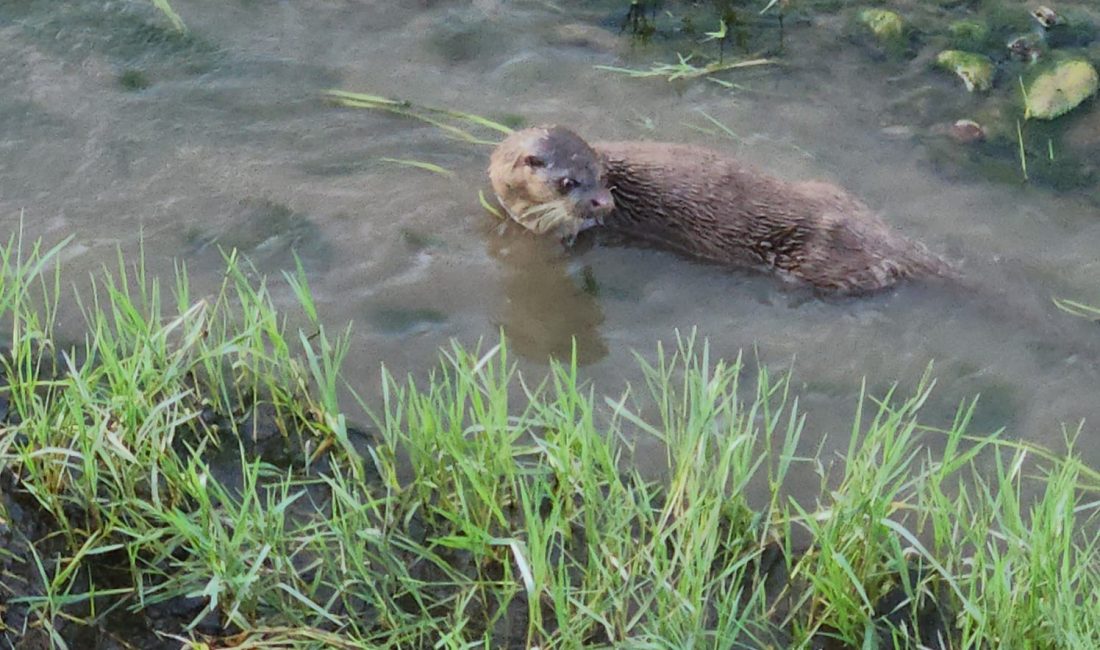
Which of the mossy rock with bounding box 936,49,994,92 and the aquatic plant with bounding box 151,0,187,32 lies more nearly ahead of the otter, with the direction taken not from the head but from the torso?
the aquatic plant

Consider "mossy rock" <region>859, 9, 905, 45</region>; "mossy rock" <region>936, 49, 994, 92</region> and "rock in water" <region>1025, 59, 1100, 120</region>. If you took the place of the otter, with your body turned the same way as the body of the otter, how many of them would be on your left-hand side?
0

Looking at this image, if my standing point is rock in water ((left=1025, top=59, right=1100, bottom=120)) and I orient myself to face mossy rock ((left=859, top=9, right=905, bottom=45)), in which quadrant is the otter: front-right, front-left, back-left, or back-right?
front-left

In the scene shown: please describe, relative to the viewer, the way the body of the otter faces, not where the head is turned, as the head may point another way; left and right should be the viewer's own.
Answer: facing to the left of the viewer

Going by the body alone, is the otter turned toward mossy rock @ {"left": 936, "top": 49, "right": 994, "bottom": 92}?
no

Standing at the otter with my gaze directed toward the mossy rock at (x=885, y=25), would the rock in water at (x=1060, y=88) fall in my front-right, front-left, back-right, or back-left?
front-right

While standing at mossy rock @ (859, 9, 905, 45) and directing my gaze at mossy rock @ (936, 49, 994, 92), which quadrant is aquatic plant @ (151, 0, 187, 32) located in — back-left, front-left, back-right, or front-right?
back-right

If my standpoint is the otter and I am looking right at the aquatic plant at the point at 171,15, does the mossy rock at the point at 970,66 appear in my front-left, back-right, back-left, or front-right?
back-right

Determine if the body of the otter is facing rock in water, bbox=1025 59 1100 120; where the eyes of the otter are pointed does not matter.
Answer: no

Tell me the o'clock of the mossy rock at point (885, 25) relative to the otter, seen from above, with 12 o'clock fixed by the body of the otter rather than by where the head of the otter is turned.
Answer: The mossy rock is roughly at 4 o'clock from the otter.

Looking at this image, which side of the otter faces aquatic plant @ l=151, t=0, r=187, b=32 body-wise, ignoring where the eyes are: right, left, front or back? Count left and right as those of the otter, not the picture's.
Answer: front
